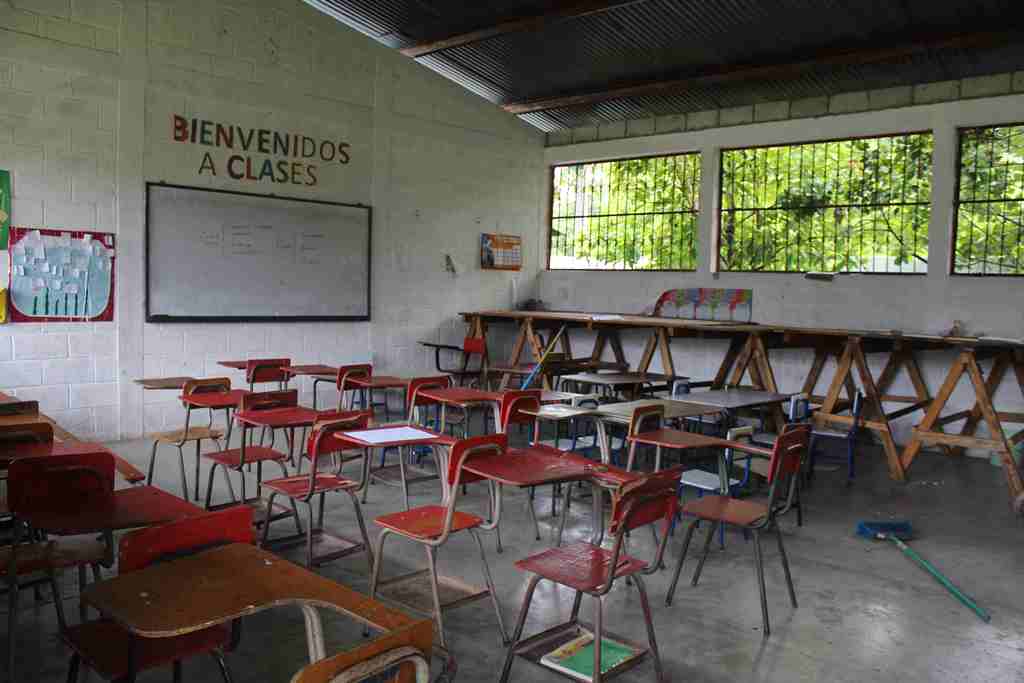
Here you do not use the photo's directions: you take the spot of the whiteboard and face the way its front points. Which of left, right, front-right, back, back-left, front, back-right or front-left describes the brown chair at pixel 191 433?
front-right

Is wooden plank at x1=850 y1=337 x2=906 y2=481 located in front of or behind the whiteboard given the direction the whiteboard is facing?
in front

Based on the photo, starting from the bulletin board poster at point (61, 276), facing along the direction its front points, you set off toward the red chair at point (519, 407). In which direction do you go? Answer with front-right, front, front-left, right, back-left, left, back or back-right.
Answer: front-left

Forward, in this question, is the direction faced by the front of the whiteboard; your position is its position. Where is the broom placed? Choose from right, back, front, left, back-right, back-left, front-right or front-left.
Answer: front

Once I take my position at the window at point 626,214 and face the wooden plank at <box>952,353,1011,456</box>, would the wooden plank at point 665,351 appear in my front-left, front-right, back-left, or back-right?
front-right

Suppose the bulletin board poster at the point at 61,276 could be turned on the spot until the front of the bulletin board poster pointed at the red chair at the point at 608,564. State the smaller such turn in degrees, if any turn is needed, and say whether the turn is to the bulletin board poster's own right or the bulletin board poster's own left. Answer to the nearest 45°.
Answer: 0° — it already faces it

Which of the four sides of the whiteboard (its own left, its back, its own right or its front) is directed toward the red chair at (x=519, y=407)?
front

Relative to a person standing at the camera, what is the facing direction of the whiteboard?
facing the viewer and to the right of the viewer

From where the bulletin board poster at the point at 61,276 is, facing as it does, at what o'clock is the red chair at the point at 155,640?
The red chair is roughly at 12 o'clock from the bulletin board poster.

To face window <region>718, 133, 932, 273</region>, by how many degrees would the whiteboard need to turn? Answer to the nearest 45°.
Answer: approximately 45° to its left

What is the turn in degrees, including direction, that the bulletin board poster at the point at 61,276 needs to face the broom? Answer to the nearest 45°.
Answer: approximately 45° to its left

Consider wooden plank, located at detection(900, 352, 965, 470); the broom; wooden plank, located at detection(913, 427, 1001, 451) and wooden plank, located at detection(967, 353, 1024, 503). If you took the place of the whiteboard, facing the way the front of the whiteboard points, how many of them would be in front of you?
4

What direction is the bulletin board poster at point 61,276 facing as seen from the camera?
toward the camera

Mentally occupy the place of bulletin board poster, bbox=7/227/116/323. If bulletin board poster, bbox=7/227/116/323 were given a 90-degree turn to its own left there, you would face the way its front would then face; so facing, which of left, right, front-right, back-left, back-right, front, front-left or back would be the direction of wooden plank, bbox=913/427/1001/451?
front-right

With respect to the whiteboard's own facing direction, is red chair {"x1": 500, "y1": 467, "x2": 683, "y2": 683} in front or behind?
in front
